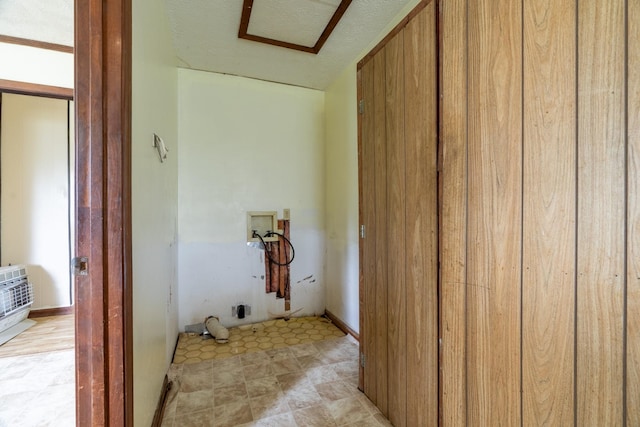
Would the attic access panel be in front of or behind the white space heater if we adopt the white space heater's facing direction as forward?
in front

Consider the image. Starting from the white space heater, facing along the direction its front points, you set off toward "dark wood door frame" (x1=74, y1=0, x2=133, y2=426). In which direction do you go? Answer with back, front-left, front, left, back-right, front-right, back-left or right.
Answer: front-right

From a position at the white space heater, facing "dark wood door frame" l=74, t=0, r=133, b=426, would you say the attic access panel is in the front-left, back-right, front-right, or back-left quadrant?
front-left

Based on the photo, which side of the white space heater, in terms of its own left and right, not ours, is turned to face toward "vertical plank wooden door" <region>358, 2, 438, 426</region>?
front

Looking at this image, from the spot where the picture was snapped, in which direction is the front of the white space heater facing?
facing the viewer and to the right of the viewer

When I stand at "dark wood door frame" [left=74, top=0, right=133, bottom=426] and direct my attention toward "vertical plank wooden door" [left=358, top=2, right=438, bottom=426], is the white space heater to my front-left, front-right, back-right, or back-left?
back-left

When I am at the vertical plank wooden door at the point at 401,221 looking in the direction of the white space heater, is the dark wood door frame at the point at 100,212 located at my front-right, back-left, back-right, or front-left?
front-left
